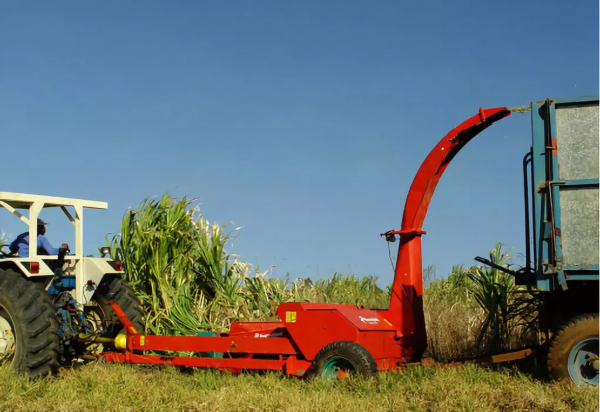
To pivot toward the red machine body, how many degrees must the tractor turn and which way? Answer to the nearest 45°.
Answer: approximately 180°

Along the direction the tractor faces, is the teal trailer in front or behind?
behind

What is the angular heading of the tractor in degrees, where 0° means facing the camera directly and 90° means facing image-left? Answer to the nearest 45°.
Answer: approximately 135°

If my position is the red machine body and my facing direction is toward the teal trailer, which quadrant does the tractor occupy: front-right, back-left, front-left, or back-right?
back-right
